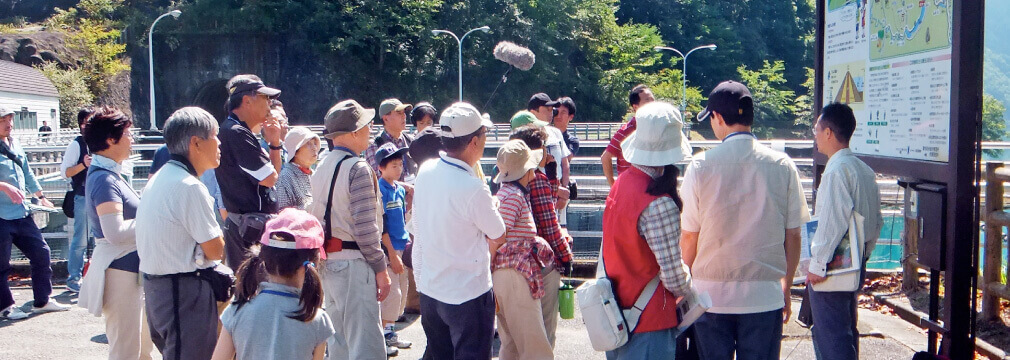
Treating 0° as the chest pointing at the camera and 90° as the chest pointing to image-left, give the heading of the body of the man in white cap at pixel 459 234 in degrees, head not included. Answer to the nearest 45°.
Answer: approximately 225°

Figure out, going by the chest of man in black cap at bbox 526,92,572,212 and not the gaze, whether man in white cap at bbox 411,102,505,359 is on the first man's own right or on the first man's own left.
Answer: on the first man's own right

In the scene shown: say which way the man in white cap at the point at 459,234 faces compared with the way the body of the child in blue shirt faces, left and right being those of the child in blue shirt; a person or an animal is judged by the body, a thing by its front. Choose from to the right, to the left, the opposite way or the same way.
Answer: to the left

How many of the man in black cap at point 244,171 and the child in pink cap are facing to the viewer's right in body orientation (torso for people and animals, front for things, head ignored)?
1

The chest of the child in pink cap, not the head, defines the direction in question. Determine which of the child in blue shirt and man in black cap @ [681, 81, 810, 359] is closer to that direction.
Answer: the child in blue shirt

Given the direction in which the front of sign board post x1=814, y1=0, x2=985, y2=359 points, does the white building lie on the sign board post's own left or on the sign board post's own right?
on the sign board post's own right

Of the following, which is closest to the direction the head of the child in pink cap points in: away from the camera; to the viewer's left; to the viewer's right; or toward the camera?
away from the camera

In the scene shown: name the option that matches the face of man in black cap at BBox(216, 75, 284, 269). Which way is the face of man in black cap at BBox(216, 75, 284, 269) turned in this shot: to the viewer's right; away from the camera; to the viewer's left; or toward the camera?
to the viewer's right

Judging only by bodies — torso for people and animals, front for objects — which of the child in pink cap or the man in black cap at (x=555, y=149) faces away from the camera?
the child in pink cap

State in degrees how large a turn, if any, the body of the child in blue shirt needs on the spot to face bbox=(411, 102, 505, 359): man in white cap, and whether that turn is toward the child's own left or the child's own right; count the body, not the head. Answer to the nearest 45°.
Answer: approximately 45° to the child's own right

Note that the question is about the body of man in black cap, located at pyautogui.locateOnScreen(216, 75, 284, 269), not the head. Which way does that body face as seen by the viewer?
to the viewer's right

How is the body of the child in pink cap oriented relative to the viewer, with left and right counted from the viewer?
facing away from the viewer

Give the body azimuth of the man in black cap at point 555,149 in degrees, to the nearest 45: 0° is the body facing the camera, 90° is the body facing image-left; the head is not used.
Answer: approximately 315°
